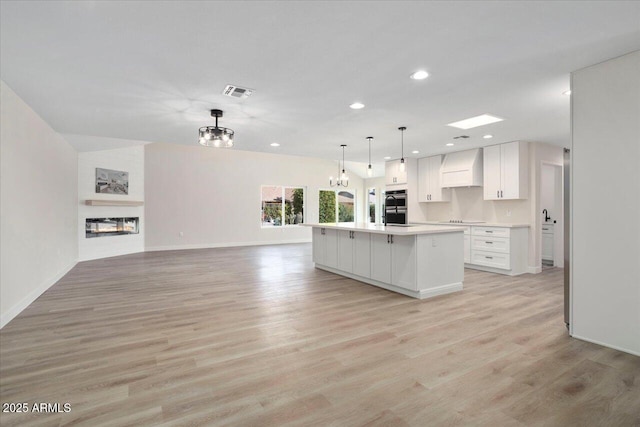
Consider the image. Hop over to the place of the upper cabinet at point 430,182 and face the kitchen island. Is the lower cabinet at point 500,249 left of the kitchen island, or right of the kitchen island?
left

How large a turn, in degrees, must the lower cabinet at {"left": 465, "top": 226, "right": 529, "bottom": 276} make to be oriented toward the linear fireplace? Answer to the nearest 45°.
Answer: approximately 45° to its right

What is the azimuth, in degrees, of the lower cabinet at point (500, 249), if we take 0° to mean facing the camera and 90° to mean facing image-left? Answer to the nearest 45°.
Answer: approximately 45°

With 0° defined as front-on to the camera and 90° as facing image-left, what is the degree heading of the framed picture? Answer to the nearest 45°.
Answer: approximately 315°
